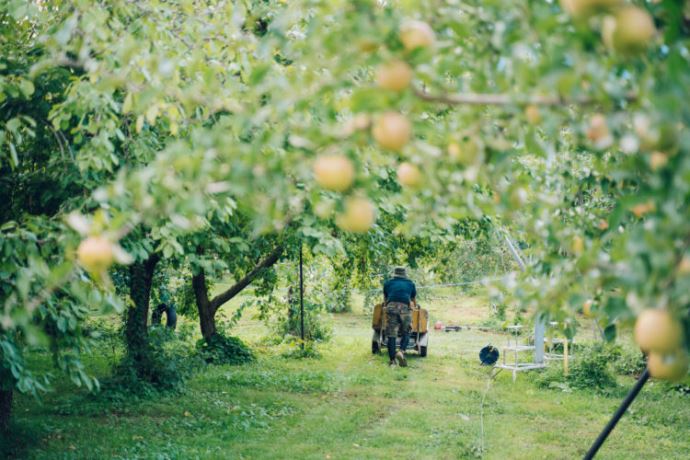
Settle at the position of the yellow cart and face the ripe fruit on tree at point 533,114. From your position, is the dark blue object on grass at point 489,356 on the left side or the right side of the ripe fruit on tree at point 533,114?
left

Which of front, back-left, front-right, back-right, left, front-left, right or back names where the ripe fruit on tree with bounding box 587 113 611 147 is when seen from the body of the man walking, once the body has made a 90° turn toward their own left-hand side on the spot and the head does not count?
left

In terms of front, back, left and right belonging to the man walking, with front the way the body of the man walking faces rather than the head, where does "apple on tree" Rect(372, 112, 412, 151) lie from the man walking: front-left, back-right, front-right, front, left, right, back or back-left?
back

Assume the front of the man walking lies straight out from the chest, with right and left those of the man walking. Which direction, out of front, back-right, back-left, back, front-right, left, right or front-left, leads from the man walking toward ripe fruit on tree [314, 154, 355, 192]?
back

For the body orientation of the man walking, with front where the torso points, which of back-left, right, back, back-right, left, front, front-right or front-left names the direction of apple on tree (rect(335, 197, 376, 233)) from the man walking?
back

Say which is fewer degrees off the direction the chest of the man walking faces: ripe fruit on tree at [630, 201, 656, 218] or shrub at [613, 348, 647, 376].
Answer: the shrub

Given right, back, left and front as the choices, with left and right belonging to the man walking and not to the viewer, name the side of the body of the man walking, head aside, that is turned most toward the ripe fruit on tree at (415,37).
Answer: back

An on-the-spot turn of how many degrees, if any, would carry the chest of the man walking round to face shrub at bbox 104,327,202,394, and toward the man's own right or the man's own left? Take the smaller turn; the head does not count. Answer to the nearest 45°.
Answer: approximately 135° to the man's own left

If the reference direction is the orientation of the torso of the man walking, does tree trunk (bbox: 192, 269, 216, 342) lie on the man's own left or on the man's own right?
on the man's own left

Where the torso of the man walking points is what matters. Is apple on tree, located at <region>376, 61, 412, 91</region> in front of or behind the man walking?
behind

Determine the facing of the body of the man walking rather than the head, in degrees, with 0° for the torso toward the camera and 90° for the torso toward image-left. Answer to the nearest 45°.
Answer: approximately 180°

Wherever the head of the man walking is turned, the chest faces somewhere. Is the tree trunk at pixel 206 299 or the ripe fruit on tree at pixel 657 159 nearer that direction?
the tree trunk

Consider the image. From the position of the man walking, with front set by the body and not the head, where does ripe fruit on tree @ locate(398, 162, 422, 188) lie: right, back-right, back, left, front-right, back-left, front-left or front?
back

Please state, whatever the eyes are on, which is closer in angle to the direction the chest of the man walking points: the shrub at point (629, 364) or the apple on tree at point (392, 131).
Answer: the shrub

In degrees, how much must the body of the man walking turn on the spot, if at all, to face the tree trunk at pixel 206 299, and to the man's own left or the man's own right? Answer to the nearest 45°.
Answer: approximately 90° to the man's own left

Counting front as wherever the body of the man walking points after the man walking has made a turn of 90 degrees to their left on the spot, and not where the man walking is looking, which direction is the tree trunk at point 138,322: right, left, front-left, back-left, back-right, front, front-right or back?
front-left

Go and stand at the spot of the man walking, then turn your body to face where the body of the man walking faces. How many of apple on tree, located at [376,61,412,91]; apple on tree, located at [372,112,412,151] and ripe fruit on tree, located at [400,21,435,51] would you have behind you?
3

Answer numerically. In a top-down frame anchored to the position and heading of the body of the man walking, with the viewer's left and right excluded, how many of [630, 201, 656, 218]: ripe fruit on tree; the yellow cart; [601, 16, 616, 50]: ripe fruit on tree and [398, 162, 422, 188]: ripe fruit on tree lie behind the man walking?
3

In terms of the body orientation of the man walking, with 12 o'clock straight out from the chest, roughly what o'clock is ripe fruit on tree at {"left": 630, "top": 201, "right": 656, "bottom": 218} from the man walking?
The ripe fruit on tree is roughly at 6 o'clock from the man walking.
